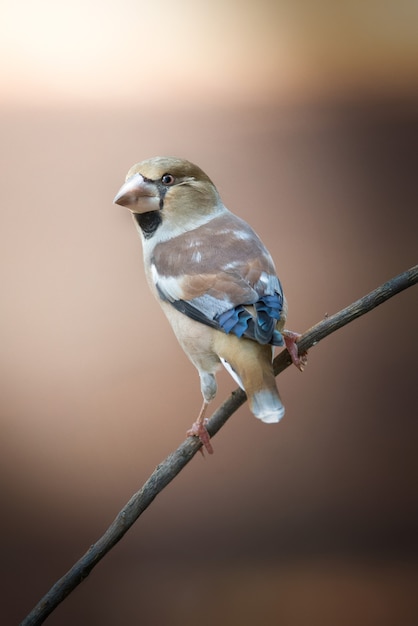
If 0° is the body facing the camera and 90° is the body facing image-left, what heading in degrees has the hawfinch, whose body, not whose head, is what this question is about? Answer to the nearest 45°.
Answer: approximately 135°
